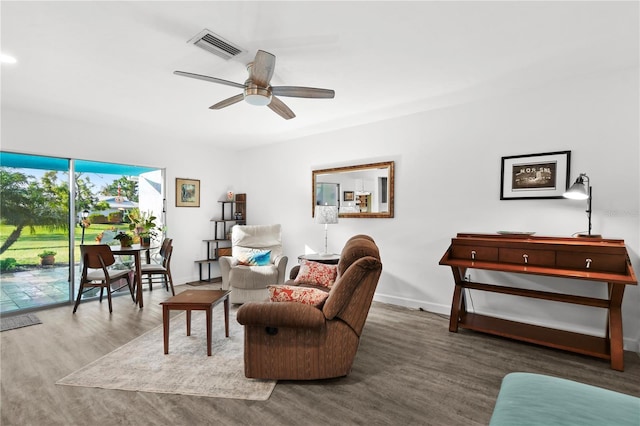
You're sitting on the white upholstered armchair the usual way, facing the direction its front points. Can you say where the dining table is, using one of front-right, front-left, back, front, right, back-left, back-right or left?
right

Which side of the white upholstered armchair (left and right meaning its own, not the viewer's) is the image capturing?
front

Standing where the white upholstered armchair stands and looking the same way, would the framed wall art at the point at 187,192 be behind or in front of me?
behind

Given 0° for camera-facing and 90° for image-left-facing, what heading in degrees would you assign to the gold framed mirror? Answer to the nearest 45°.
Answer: approximately 45°

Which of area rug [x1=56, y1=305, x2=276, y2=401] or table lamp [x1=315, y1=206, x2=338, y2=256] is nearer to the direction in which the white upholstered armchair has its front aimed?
the area rug

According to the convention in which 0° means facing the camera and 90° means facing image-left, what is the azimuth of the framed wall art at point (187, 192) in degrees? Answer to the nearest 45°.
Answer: approximately 315°

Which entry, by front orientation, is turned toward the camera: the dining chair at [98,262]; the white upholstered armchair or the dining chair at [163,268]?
the white upholstered armchair

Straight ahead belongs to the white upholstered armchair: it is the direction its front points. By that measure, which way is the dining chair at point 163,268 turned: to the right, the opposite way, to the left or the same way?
to the right

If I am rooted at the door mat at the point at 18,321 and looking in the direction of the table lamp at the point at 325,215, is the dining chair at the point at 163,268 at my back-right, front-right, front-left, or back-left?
front-left

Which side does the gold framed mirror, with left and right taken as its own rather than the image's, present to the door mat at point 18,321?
front

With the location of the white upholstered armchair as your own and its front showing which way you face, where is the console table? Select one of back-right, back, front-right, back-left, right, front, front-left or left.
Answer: front-left

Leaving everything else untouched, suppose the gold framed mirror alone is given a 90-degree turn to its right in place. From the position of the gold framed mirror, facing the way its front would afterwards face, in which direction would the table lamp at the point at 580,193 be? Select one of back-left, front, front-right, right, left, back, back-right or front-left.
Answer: back

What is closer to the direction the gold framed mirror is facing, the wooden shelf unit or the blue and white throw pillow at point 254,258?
the blue and white throw pillow

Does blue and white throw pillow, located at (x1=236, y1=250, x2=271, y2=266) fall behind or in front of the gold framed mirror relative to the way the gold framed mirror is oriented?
in front

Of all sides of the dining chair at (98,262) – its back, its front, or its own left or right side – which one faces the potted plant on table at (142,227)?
front

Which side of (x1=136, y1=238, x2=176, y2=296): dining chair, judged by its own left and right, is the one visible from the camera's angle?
left

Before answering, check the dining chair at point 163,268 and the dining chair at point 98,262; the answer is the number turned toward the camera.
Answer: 0

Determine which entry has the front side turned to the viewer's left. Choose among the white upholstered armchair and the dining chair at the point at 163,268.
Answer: the dining chair

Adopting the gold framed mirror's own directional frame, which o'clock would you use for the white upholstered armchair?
The white upholstered armchair is roughly at 1 o'clock from the gold framed mirror.
